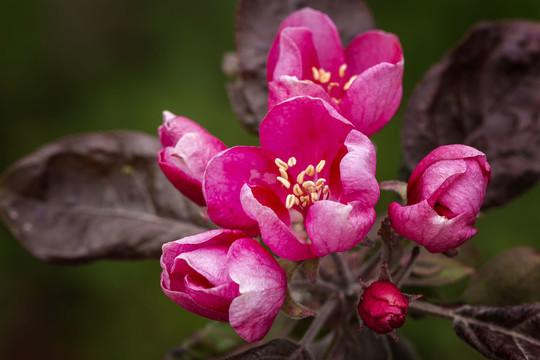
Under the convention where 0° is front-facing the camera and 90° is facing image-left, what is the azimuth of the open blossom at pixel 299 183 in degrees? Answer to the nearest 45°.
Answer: approximately 0°

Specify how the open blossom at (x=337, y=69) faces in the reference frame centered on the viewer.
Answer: facing the viewer

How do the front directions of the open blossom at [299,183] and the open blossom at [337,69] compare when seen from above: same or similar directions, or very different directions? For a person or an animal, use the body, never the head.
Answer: same or similar directions

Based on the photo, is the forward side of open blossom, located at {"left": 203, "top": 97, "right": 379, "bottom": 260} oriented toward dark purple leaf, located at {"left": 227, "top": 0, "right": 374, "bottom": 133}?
no

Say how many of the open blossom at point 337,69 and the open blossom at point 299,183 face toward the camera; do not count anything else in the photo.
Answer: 2

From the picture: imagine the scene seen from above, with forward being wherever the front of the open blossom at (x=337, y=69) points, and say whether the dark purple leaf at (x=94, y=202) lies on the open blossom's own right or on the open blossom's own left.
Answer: on the open blossom's own right

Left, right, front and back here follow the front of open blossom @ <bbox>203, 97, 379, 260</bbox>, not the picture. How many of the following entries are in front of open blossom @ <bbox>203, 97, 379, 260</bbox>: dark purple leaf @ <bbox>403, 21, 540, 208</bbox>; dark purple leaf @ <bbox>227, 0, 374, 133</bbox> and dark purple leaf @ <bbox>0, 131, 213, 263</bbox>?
0
